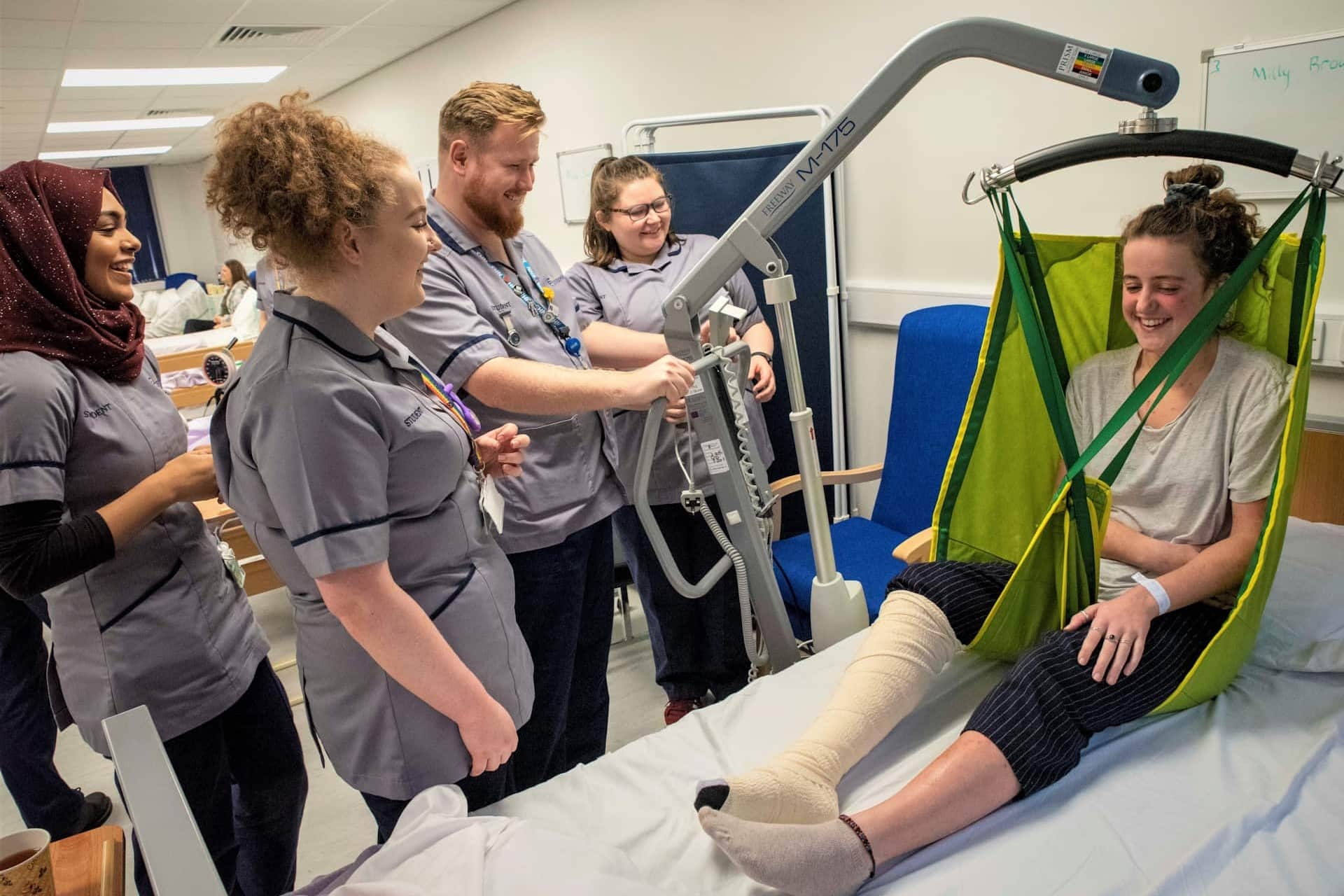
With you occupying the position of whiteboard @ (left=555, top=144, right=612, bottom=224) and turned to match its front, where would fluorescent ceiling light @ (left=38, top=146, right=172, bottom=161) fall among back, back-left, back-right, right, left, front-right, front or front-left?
right

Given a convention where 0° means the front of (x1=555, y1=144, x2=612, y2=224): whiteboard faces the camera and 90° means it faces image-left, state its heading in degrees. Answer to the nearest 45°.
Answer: approximately 45°

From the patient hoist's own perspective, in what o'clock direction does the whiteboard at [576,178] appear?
The whiteboard is roughly at 8 o'clock from the patient hoist.

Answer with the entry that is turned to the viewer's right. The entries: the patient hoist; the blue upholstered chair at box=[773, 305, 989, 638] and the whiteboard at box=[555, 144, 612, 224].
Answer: the patient hoist

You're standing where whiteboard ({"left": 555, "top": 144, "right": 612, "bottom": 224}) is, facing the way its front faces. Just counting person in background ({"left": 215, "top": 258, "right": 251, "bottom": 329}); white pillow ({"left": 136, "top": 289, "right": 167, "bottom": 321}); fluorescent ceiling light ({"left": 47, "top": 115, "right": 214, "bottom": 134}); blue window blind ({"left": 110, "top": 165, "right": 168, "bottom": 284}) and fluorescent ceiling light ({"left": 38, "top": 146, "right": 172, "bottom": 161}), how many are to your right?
5

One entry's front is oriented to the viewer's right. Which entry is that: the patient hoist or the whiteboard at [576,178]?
the patient hoist

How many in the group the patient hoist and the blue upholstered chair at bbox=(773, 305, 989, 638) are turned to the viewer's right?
1

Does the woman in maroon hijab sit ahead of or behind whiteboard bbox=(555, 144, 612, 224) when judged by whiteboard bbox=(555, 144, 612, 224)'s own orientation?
ahead

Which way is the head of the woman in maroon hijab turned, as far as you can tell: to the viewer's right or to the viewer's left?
to the viewer's right

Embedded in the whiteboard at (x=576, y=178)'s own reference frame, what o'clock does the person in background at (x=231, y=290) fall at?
The person in background is roughly at 3 o'clock from the whiteboard.

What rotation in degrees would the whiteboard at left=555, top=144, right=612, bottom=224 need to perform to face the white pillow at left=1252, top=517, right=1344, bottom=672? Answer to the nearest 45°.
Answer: approximately 45° to its left

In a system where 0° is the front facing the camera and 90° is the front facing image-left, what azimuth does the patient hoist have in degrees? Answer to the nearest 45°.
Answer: approximately 270°

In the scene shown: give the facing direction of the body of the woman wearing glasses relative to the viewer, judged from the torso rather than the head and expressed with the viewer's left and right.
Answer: facing the viewer and to the right of the viewer
